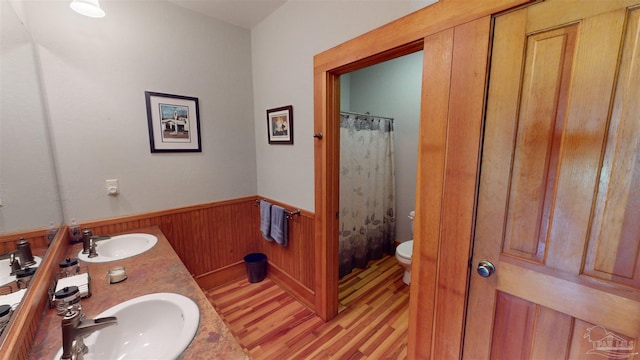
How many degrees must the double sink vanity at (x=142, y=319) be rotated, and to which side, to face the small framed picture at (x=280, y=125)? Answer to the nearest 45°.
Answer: approximately 45° to its left

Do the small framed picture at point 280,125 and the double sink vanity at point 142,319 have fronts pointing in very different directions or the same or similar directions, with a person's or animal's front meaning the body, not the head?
very different directions

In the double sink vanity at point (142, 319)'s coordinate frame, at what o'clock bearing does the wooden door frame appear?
The wooden door frame is roughly at 1 o'clock from the double sink vanity.

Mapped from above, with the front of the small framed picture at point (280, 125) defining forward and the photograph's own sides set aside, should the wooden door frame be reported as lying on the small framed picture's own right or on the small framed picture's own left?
on the small framed picture's own left

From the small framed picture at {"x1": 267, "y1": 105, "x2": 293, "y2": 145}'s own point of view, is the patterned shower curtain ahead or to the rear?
to the rear

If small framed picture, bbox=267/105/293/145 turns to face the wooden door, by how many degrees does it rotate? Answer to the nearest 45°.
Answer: approximately 90° to its left

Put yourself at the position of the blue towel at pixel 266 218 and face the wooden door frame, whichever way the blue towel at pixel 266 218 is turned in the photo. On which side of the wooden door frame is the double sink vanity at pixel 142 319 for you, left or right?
right

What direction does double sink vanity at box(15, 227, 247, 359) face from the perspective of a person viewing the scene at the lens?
facing to the right of the viewer

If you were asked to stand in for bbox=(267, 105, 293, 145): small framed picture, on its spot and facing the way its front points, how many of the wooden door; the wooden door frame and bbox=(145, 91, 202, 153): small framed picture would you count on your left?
2

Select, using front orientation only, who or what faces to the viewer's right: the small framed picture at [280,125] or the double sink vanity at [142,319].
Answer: the double sink vanity
